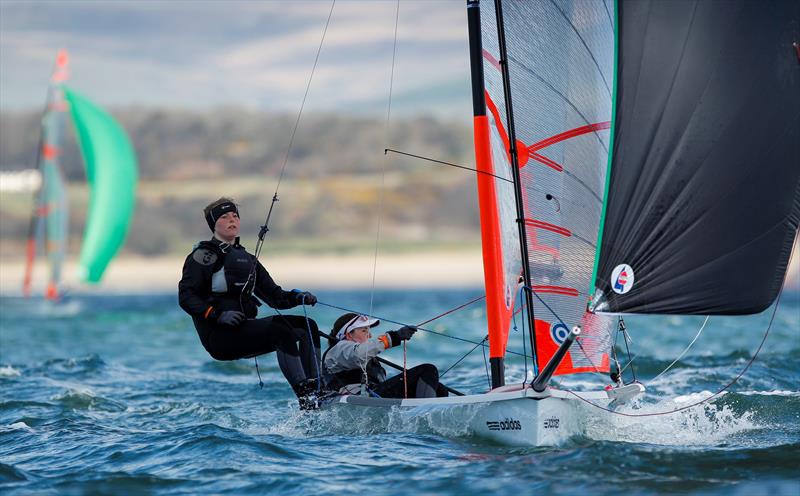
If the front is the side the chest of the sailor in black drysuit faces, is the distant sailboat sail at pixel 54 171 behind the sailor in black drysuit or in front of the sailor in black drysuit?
behind

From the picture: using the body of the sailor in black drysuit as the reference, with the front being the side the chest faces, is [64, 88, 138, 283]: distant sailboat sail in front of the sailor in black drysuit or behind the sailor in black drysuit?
behind

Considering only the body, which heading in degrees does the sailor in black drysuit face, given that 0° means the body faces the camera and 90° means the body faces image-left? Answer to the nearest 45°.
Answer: approximately 315°

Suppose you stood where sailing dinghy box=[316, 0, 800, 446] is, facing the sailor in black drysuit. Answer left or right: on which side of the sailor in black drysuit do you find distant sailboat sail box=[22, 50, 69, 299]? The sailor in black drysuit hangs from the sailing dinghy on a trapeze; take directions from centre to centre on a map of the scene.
right
